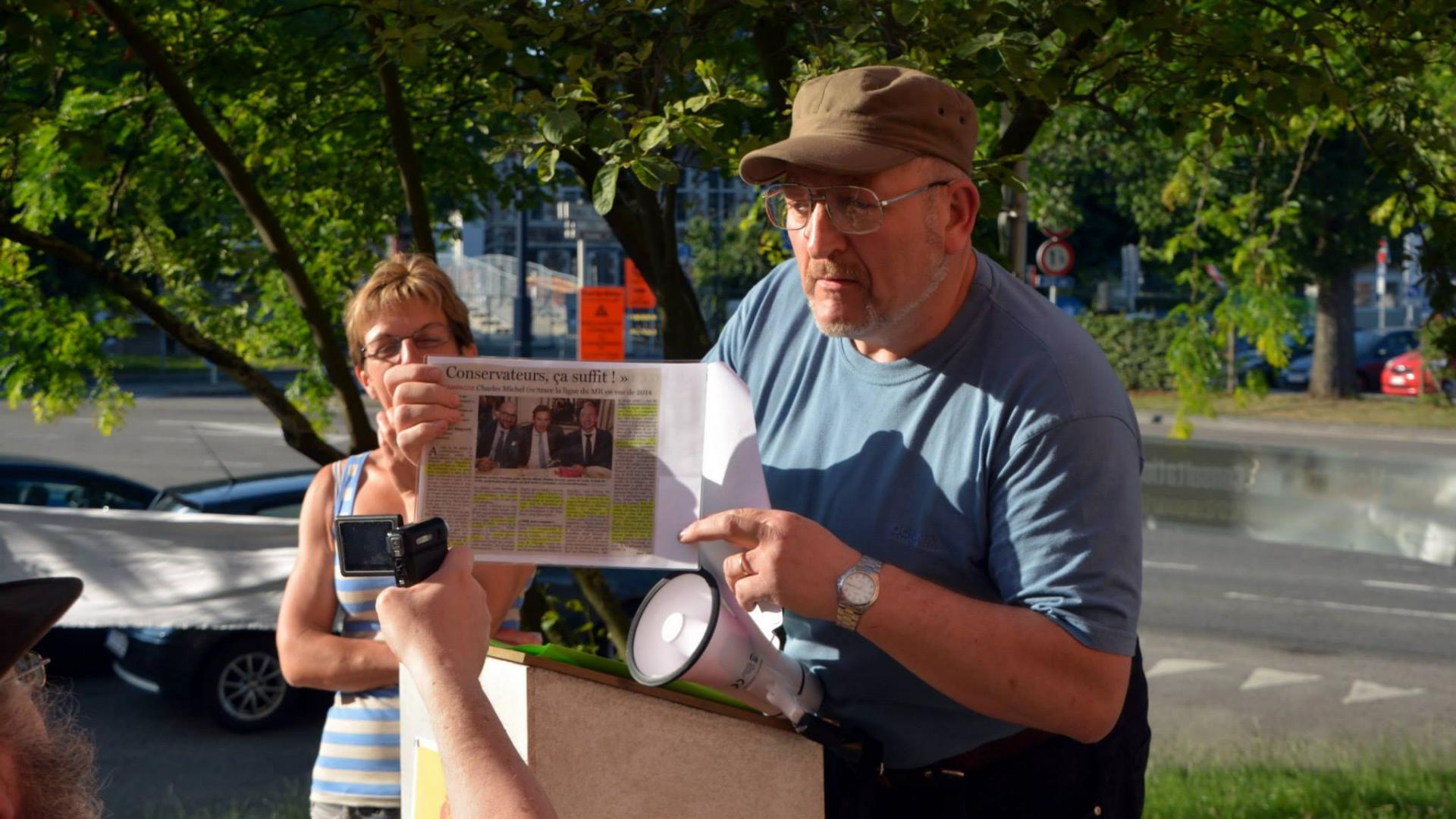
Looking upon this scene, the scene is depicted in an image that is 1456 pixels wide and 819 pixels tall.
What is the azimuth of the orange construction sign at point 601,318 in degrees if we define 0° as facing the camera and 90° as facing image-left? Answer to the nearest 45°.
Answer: approximately 0°

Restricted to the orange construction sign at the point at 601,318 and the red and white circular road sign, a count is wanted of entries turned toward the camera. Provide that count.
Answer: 2

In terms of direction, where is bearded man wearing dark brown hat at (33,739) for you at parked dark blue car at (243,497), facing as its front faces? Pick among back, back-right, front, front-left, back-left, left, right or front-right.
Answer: right

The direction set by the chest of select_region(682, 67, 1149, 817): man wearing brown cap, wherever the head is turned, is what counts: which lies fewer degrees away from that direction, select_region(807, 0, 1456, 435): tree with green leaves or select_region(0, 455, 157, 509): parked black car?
the parked black car

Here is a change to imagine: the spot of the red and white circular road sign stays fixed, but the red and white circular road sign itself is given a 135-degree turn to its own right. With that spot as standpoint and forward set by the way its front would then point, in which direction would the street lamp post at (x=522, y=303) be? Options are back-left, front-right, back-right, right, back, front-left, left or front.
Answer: front-left

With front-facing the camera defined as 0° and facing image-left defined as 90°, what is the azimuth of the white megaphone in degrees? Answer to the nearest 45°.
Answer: approximately 45°
